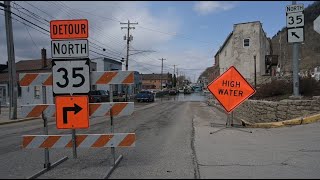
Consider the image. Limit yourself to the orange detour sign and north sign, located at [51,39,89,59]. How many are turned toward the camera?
2

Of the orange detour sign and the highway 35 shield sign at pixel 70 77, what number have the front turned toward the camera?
2

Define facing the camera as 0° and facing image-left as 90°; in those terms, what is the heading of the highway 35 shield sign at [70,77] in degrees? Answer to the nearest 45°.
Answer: approximately 0°
